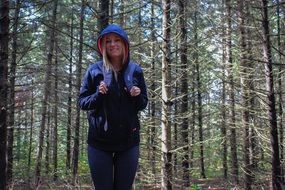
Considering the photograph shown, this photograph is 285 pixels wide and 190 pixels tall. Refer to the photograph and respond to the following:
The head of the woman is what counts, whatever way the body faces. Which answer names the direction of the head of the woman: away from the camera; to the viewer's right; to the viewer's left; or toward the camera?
toward the camera

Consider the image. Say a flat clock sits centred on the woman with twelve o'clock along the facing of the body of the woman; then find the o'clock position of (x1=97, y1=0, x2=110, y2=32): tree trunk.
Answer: The tree trunk is roughly at 6 o'clock from the woman.

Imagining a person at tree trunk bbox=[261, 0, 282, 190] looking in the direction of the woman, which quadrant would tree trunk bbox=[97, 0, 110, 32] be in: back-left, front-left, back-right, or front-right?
front-right

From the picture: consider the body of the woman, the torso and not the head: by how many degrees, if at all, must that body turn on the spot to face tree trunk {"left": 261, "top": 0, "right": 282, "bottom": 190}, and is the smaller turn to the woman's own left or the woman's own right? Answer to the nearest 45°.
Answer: approximately 135° to the woman's own left

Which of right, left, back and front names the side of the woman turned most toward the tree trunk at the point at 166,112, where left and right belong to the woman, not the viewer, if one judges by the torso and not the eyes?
back

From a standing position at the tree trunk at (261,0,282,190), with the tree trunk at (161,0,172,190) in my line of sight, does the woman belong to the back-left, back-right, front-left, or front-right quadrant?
front-left

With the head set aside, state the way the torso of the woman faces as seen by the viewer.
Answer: toward the camera
